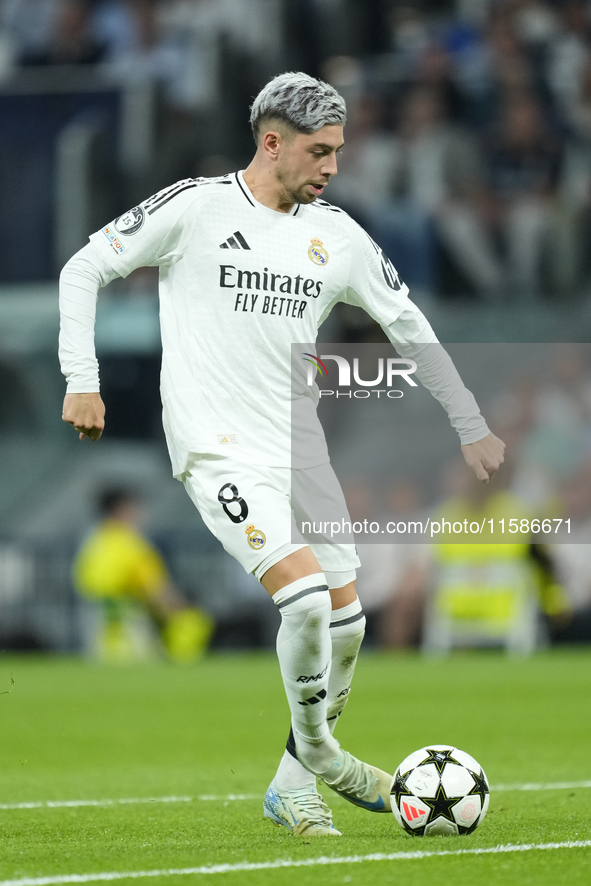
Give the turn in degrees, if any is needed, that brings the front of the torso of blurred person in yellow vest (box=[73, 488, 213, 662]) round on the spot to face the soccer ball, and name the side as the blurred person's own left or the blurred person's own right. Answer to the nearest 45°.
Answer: approximately 45° to the blurred person's own right

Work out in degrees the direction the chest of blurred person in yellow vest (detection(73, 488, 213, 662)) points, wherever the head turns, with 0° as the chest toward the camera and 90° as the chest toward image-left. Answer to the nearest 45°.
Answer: approximately 315°

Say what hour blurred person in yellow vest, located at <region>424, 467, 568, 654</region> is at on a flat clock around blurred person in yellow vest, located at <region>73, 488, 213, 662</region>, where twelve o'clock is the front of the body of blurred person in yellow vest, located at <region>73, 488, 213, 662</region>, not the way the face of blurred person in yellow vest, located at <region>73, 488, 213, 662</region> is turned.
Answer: blurred person in yellow vest, located at <region>424, 467, 568, 654</region> is roughly at 11 o'clock from blurred person in yellow vest, located at <region>73, 488, 213, 662</region>.
